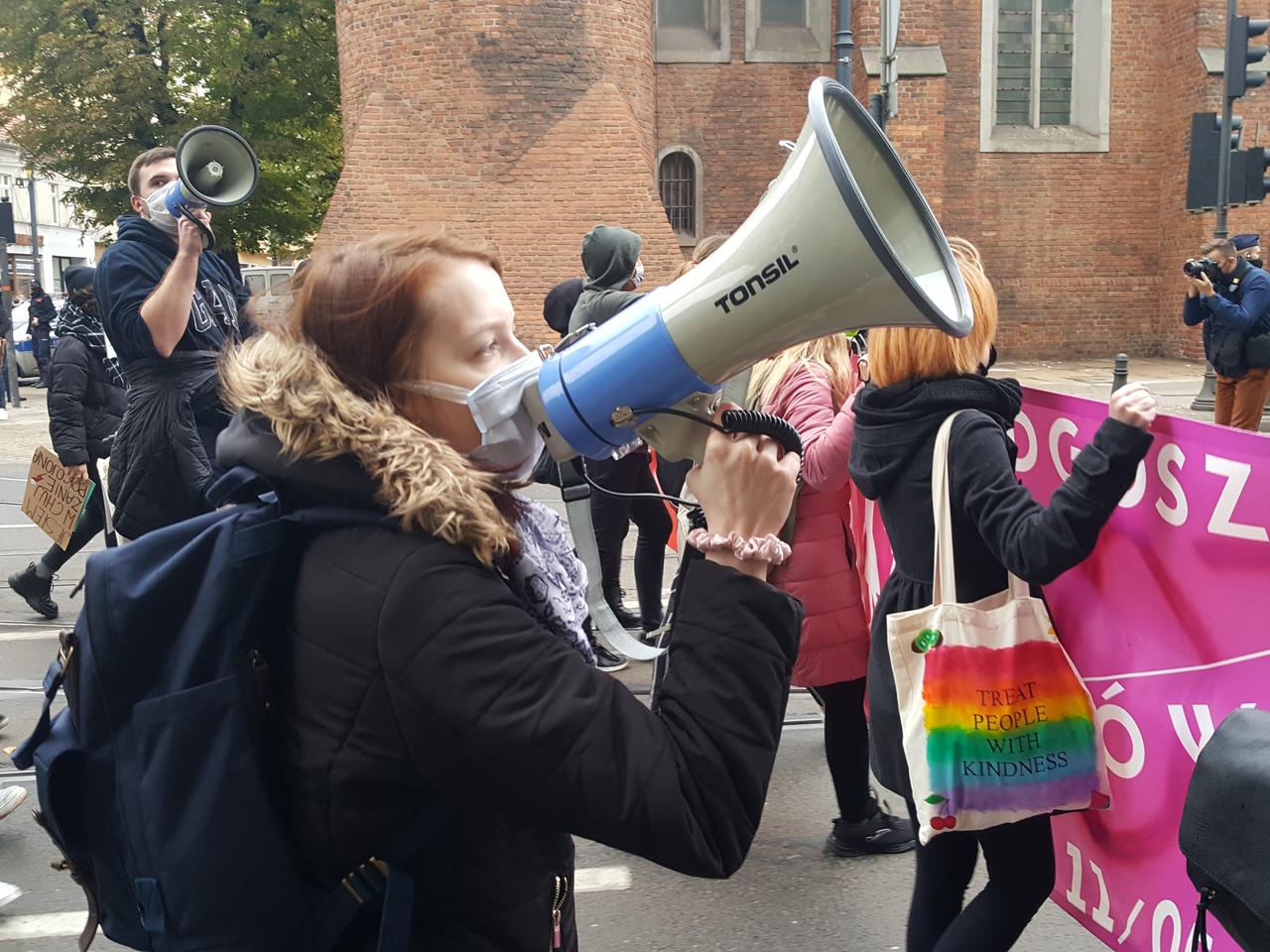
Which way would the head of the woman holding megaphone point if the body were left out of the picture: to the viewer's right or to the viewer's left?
to the viewer's right

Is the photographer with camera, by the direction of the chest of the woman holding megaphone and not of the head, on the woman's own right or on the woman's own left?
on the woman's own left

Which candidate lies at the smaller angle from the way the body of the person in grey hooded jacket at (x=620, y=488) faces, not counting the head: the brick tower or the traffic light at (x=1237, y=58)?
the traffic light

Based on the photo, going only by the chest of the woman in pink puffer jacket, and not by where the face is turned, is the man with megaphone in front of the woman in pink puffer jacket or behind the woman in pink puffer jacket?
behind

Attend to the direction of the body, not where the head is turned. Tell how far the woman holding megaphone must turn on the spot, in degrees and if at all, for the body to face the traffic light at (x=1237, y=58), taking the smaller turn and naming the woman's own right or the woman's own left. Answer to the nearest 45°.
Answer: approximately 45° to the woman's own left

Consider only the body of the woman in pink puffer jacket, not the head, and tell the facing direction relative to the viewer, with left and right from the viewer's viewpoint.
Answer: facing to the right of the viewer
